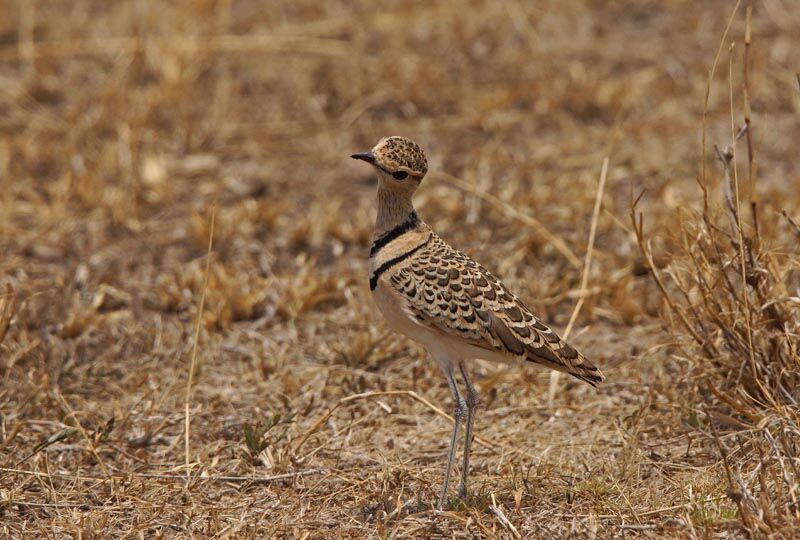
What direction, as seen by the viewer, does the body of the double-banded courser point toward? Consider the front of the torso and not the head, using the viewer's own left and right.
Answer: facing to the left of the viewer
